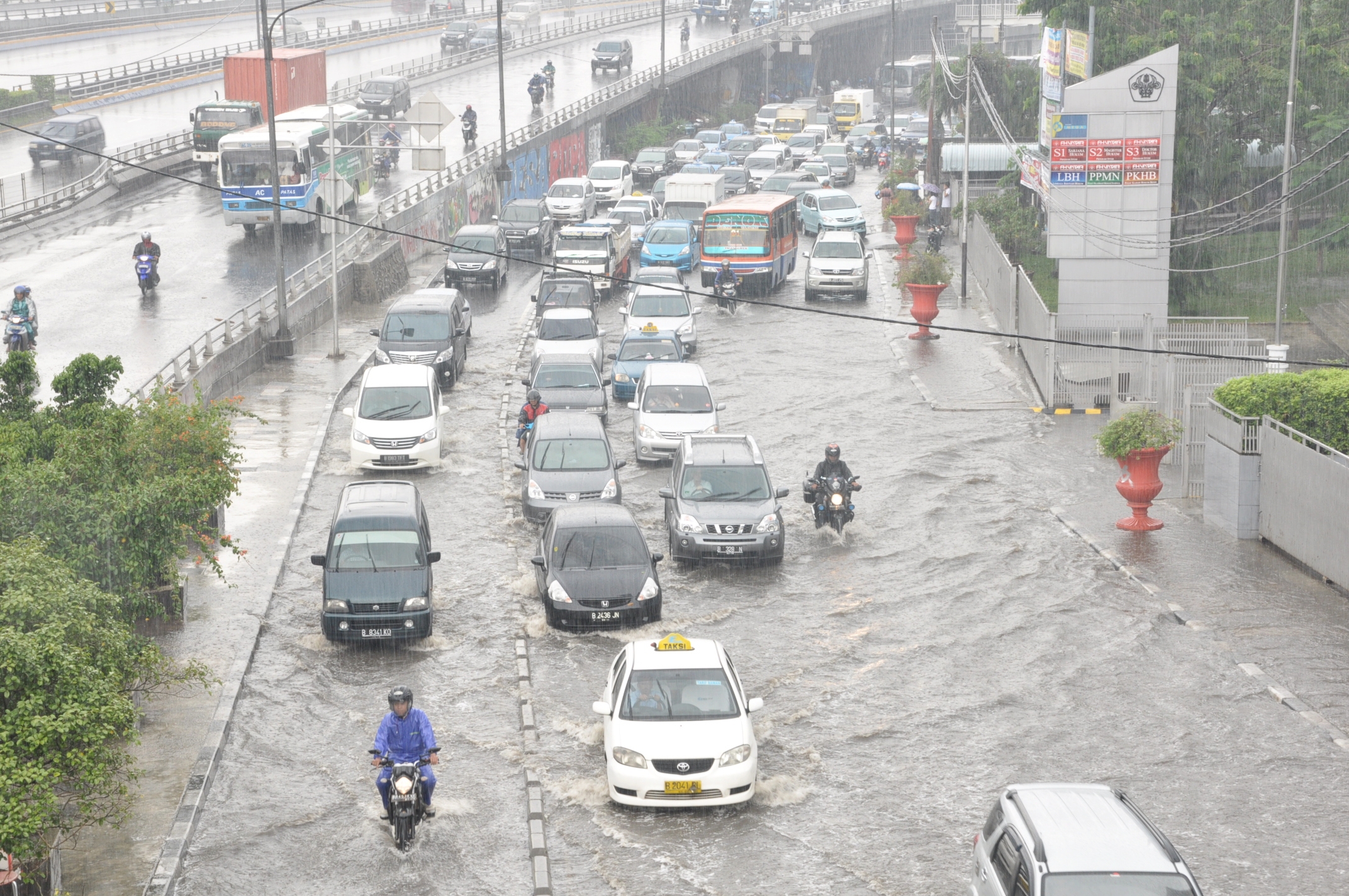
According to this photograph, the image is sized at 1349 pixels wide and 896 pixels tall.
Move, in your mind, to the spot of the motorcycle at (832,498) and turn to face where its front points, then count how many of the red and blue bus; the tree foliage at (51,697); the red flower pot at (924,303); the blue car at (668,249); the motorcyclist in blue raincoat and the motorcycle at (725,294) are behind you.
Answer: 4

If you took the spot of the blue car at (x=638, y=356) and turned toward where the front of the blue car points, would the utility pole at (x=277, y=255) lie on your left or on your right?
on your right

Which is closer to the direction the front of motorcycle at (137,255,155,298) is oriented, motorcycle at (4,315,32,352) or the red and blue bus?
the motorcycle

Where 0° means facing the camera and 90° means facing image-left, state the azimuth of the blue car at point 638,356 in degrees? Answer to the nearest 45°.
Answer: approximately 0°

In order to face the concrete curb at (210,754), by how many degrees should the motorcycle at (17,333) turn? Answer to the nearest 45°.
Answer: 0° — it already faces it

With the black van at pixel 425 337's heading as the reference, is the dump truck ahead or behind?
behind

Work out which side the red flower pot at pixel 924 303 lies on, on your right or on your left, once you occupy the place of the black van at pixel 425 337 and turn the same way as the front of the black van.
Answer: on your left

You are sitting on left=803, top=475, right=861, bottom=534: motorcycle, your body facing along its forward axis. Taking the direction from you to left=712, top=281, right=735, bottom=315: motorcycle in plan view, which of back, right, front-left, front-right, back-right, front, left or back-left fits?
back

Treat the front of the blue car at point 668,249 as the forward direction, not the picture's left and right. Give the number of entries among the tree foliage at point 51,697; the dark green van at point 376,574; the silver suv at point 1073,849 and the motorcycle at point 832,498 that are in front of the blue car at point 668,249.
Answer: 4

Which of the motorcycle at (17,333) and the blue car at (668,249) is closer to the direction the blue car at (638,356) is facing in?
the motorcycle

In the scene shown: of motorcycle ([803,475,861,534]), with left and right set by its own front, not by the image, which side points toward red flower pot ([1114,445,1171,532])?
left

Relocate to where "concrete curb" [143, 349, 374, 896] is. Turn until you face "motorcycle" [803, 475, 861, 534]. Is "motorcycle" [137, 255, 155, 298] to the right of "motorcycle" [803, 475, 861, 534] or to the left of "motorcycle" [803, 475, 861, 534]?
left
